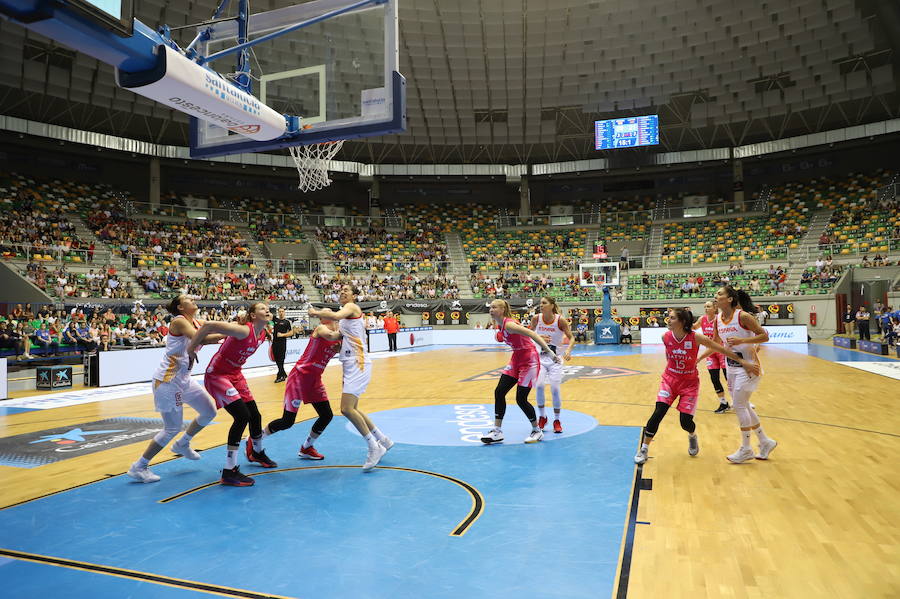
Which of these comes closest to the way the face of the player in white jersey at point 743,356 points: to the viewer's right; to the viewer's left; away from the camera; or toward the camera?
to the viewer's left

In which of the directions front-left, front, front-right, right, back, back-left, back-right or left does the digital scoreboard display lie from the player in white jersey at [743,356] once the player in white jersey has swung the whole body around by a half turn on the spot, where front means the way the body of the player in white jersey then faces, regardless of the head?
front-left

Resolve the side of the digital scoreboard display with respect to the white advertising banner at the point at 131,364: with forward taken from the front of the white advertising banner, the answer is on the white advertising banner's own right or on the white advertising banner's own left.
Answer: on the white advertising banner's own left

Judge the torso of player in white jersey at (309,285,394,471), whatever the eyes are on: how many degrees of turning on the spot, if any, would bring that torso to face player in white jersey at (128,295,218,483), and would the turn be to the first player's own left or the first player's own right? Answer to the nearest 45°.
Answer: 0° — they already face them

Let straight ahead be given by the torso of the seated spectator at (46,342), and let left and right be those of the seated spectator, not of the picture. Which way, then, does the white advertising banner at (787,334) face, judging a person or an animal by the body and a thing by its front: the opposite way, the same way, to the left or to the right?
to the right

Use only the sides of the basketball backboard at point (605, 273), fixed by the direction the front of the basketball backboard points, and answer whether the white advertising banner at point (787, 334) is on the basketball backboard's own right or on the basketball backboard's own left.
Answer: on the basketball backboard's own left

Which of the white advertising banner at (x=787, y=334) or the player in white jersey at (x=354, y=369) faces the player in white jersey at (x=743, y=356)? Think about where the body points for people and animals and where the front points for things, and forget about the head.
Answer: the white advertising banner

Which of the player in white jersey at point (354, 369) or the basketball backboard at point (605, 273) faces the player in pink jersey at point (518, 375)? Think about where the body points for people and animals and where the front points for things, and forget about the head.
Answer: the basketball backboard

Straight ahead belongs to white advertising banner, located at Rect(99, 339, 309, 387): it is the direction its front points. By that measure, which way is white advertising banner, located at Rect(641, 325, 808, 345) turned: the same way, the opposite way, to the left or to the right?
to the right

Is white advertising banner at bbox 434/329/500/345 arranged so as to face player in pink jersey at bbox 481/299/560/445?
yes

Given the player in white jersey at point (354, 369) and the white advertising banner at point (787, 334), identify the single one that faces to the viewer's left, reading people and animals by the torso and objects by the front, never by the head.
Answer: the player in white jersey

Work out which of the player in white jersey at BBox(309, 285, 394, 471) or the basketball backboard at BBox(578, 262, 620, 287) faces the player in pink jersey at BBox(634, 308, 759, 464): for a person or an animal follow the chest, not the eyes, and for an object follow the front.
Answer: the basketball backboard

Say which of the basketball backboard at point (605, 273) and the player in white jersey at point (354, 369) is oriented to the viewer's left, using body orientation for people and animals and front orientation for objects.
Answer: the player in white jersey
